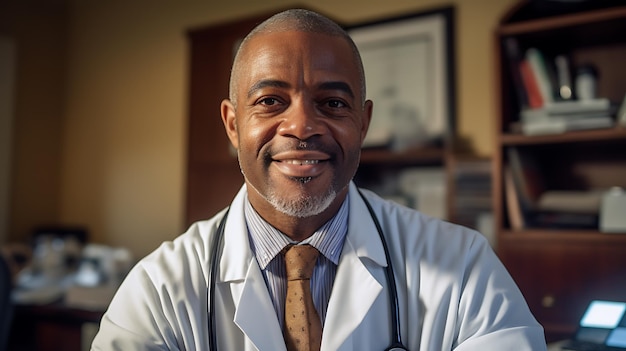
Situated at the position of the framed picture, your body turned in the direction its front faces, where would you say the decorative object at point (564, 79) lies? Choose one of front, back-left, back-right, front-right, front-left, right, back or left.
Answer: left

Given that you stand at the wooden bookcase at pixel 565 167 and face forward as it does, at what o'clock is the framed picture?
The framed picture is roughly at 3 o'clock from the wooden bookcase.

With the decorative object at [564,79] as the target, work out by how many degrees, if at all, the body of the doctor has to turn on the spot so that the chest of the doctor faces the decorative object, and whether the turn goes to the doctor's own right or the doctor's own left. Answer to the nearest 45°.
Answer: approximately 135° to the doctor's own left

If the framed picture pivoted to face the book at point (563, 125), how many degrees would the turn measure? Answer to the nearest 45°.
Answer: approximately 90° to its left

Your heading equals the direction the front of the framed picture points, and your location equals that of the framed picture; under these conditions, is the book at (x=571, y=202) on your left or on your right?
on your left

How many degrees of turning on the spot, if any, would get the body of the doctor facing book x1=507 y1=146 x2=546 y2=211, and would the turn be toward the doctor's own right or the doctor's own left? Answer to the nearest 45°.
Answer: approximately 135° to the doctor's own left

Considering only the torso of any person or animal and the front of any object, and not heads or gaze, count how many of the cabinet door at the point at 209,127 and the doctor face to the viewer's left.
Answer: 0

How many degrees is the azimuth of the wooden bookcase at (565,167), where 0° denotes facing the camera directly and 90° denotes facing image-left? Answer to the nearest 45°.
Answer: approximately 45°

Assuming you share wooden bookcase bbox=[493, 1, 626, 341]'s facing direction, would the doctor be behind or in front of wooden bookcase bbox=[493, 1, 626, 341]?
in front
